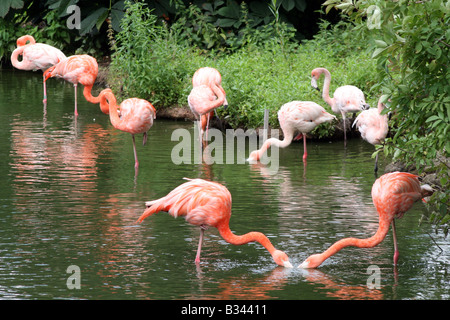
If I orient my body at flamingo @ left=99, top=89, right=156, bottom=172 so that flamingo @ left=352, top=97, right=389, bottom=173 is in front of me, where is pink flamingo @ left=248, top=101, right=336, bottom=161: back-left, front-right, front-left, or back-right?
front-left

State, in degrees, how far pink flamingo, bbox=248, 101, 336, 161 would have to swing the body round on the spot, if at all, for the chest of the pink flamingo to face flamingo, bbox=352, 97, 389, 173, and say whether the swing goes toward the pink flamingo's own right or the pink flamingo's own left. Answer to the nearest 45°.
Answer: approximately 135° to the pink flamingo's own left

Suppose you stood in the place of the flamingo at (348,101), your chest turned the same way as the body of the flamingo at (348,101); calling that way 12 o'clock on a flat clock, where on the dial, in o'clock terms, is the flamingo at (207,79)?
the flamingo at (207,79) is roughly at 12 o'clock from the flamingo at (348,101).

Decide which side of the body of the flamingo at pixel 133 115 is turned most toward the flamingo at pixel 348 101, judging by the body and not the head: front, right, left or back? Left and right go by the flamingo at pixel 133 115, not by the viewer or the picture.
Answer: back

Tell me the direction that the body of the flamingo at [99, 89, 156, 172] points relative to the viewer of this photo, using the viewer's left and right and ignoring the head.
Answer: facing to the left of the viewer

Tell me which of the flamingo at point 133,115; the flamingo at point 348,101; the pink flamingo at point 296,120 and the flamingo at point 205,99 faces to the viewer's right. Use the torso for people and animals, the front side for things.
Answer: the flamingo at point 205,99

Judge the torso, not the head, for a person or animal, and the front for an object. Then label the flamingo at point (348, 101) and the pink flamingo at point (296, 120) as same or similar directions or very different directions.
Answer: same or similar directions

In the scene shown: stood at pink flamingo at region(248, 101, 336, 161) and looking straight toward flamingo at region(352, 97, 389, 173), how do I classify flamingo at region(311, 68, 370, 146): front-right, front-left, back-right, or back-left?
front-left

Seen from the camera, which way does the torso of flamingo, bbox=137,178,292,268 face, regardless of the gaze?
to the viewer's right

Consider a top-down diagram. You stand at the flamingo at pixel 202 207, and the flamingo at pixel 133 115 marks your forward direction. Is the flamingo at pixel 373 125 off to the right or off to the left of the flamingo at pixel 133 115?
right

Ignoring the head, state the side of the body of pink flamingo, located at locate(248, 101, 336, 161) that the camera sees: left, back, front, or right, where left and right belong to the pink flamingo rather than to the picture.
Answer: left

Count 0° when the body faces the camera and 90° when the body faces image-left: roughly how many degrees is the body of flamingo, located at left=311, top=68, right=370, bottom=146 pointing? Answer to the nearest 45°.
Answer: approximately 90°
